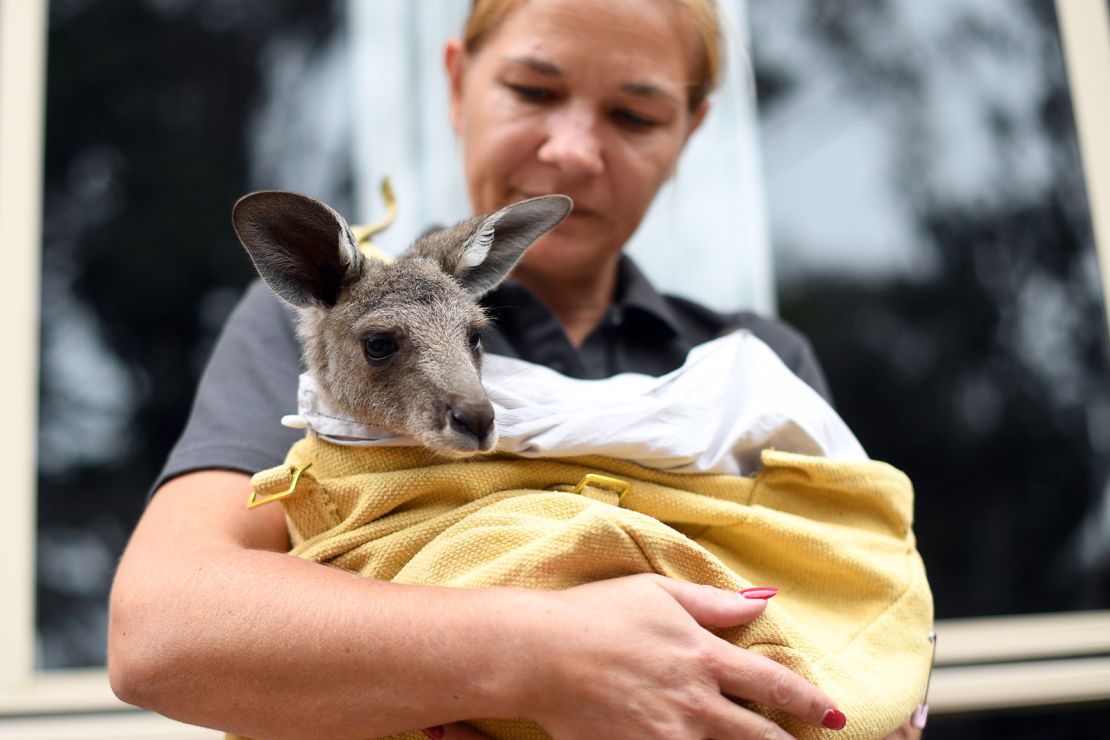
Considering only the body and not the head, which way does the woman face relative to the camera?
toward the camera
